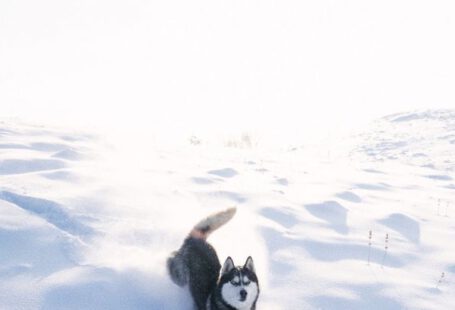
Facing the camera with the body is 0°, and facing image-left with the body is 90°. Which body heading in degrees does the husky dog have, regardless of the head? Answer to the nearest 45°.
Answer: approximately 315°
